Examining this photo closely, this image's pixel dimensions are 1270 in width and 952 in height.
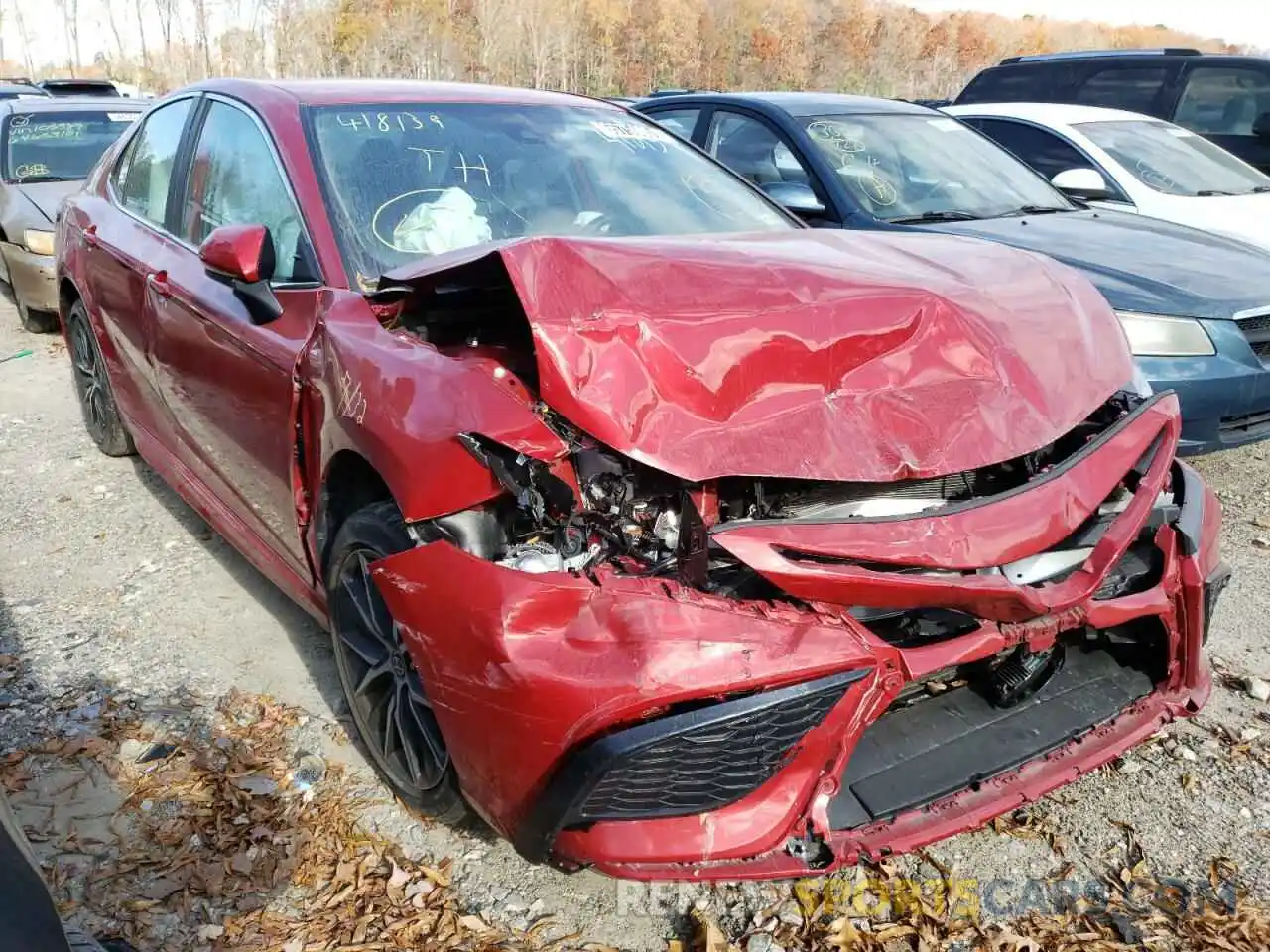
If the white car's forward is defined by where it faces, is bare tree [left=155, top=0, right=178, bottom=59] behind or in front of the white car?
behind

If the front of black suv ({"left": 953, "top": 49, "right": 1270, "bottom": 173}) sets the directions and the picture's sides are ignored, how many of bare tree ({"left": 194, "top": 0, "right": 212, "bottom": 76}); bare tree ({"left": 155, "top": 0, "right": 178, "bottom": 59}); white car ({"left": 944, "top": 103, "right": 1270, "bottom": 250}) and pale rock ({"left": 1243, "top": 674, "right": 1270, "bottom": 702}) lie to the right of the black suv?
2

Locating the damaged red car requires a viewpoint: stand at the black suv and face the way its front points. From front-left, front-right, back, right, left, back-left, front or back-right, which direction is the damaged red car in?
right

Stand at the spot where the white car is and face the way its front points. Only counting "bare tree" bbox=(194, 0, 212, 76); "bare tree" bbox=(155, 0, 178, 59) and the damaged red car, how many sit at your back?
2

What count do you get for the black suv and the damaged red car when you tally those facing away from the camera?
0

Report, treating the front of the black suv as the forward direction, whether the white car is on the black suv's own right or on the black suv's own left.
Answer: on the black suv's own right

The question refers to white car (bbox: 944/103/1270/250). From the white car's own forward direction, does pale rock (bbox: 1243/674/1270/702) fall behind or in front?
in front

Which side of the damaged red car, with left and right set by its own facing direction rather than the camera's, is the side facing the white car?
left

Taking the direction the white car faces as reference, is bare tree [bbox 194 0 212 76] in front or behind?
behind

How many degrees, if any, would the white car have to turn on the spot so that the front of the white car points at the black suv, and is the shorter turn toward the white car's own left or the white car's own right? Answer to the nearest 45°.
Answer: approximately 135° to the white car's own left

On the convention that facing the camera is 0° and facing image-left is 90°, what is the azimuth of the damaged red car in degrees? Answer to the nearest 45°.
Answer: approximately 315°

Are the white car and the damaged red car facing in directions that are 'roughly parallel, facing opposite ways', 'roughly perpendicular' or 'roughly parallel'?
roughly parallel

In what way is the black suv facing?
to the viewer's right

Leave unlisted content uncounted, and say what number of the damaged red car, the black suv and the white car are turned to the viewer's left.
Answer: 0

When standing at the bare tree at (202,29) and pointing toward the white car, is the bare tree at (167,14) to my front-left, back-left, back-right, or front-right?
back-right

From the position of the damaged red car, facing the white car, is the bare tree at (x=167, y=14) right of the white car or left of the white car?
left

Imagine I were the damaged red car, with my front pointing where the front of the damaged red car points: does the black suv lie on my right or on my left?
on my left
